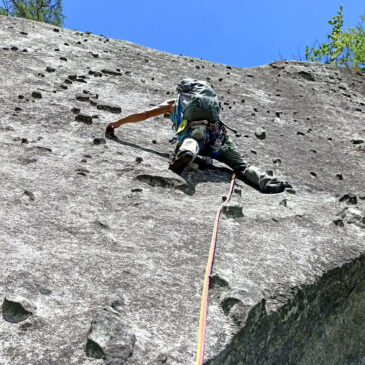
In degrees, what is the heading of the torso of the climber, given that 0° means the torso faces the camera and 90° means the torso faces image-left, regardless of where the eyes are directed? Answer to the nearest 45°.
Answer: approximately 180°

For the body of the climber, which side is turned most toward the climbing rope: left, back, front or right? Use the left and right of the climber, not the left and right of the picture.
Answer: back
